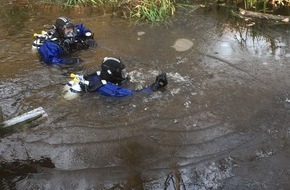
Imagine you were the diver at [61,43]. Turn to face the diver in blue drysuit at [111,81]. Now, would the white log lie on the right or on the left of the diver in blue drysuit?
right

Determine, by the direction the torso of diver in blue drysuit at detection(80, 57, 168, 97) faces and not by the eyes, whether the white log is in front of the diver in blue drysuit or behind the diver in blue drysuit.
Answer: behind

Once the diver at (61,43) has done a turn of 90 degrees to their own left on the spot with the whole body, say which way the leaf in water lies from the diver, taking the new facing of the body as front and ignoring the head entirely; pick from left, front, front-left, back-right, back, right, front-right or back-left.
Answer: front-right

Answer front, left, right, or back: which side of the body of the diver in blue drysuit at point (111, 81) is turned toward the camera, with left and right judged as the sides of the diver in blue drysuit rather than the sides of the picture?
right

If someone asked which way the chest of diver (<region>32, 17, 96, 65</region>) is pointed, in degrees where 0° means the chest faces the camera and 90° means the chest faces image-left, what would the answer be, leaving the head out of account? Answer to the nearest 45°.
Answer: approximately 315°

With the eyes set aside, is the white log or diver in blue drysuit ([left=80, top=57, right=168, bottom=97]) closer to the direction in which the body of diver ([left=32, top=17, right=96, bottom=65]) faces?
the diver in blue drysuit

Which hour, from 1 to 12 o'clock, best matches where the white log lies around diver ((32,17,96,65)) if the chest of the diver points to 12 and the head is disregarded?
The white log is roughly at 2 o'clock from the diver.

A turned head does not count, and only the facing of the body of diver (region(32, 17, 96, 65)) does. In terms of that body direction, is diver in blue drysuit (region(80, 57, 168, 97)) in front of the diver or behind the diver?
in front
